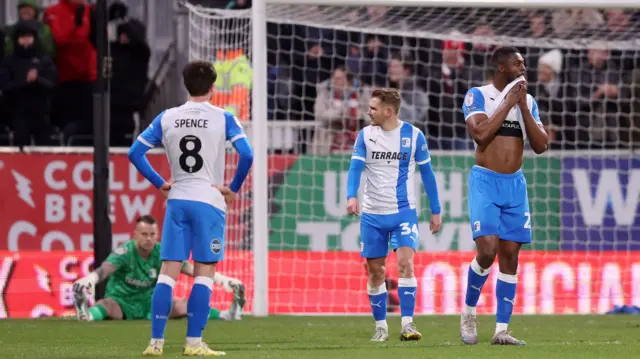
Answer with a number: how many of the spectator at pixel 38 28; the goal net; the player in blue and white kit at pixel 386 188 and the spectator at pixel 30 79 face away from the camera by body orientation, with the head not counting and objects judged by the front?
0

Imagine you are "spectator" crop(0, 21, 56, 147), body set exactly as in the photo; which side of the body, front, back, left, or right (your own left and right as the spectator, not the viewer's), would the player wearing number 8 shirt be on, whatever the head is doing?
front

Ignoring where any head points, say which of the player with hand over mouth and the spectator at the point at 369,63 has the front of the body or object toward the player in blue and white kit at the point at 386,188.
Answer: the spectator

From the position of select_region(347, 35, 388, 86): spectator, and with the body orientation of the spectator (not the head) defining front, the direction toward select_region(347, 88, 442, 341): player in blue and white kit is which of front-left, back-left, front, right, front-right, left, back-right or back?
front

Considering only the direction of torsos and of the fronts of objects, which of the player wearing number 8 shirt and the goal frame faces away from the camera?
the player wearing number 8 shirt

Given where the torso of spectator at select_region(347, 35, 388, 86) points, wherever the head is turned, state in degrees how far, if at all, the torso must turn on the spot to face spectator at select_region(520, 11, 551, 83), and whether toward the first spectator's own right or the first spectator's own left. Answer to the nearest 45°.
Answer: approximately 90° to the first spectator's own left

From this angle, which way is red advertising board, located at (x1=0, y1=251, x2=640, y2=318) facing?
toward the camera

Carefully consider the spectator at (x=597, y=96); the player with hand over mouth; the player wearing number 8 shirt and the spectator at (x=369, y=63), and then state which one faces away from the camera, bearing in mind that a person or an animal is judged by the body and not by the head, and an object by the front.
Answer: the player wearing number 8 shirt
